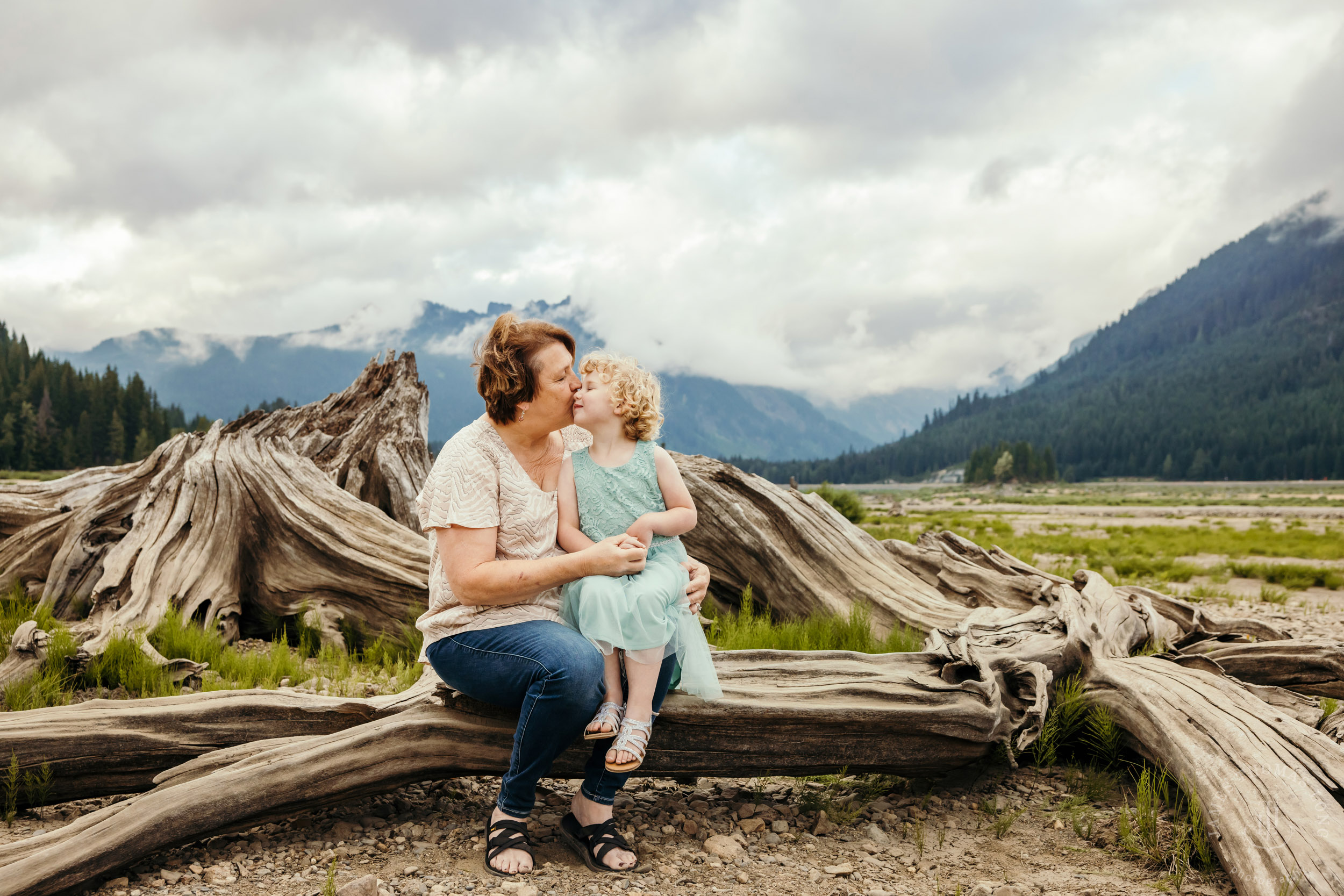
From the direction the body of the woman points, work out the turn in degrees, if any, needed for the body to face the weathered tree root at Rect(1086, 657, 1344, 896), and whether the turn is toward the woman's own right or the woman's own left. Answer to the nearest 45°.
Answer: approximately 45° to the woman's own left

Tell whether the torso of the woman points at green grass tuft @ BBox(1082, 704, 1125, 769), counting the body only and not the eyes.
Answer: no

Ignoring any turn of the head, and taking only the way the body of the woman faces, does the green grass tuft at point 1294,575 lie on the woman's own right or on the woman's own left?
on the woman's own left

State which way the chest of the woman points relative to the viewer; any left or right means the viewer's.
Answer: facing the viewer and to the right of the viewer

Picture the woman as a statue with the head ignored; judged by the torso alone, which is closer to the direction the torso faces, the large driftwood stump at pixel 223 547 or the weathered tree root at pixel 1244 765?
the weathered tree root

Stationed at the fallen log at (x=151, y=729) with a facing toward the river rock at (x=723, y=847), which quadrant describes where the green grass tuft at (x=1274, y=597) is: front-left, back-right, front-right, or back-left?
front-left

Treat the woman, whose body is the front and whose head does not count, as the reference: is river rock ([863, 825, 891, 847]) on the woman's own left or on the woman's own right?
on the woman's own left

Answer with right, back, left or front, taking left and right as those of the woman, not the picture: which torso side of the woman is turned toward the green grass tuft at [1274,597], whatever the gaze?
left

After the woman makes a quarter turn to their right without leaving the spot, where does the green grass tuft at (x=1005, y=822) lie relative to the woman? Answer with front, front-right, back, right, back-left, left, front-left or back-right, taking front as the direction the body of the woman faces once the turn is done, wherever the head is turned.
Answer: back-left

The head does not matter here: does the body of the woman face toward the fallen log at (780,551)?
no

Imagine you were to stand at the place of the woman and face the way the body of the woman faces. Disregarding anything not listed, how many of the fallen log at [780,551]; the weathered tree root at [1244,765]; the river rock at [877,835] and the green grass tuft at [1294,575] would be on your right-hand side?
0
